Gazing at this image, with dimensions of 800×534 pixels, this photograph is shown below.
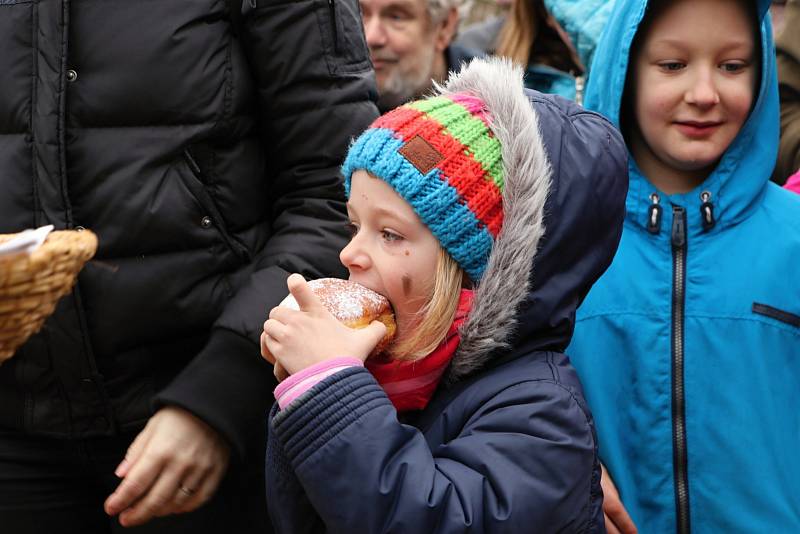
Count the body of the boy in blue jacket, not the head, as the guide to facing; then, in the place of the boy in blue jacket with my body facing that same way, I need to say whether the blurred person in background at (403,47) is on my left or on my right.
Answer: on my right

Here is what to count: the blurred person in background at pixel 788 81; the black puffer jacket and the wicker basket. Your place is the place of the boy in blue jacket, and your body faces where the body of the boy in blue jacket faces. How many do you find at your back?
1

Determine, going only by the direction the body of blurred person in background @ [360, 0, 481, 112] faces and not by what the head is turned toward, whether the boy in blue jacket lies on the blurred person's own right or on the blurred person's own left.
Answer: on the blurred person's own left

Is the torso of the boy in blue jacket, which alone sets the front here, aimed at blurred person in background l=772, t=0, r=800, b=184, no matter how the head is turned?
no

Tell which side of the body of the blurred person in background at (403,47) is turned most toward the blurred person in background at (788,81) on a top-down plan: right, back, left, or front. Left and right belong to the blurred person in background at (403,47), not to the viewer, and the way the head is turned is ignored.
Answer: left

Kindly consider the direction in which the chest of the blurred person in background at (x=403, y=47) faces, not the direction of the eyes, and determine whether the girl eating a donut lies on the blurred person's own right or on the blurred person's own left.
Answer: on the blurred person's own left

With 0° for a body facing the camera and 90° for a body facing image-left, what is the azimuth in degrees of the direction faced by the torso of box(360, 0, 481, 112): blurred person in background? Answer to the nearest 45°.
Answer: approximately 45°

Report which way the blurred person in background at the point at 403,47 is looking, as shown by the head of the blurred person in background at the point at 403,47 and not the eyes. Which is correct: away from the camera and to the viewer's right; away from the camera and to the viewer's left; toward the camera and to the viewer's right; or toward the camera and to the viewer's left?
toward the camera and to the viewer's left

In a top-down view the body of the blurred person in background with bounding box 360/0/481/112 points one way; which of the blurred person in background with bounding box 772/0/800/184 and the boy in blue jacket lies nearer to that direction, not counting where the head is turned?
the boy in blue jacket

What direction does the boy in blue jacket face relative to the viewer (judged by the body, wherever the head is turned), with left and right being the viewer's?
facing the viewer

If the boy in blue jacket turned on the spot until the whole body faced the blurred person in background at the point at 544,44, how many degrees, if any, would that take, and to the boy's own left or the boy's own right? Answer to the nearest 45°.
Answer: approximately 135° to the boy's own right

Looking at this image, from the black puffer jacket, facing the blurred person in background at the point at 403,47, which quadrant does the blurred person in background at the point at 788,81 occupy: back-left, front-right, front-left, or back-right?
front-right

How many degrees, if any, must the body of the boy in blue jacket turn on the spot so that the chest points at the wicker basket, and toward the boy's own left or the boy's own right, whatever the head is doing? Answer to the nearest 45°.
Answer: approximately 45° to the boy's own right

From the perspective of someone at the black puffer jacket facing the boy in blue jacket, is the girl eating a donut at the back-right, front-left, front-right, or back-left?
front-right

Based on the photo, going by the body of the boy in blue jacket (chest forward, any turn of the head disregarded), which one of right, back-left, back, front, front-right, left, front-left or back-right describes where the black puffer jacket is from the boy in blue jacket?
front-right

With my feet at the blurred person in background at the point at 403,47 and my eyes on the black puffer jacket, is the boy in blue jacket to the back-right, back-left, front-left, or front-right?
front-left
